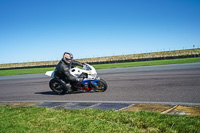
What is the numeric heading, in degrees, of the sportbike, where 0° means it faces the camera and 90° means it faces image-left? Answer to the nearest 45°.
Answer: approximately 270°
